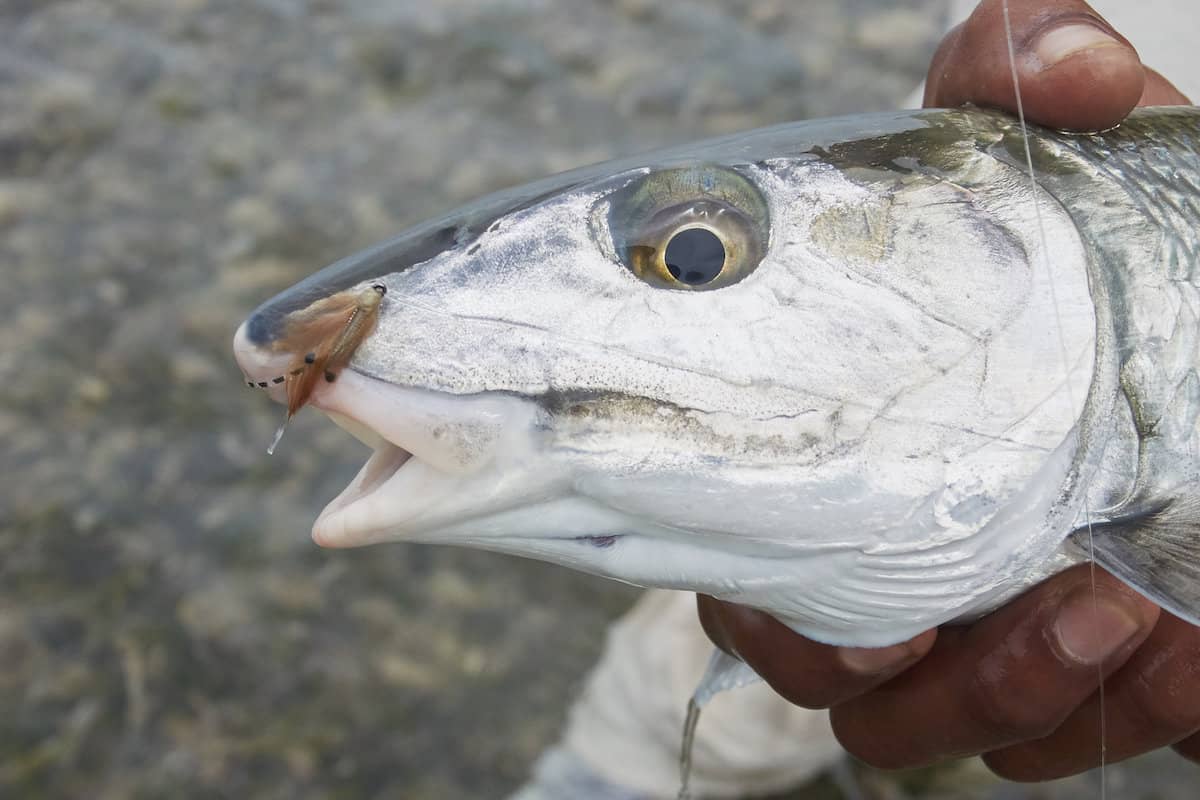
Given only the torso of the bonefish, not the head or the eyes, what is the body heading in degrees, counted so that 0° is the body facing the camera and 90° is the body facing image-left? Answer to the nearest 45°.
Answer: approximately 90°
